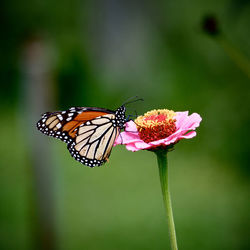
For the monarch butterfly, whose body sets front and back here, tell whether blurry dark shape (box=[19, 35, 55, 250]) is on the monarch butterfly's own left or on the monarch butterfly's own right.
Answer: on the monarch butterfly's own left

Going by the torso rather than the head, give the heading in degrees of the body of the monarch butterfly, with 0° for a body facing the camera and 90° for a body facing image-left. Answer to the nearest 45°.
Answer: approximately 270°
